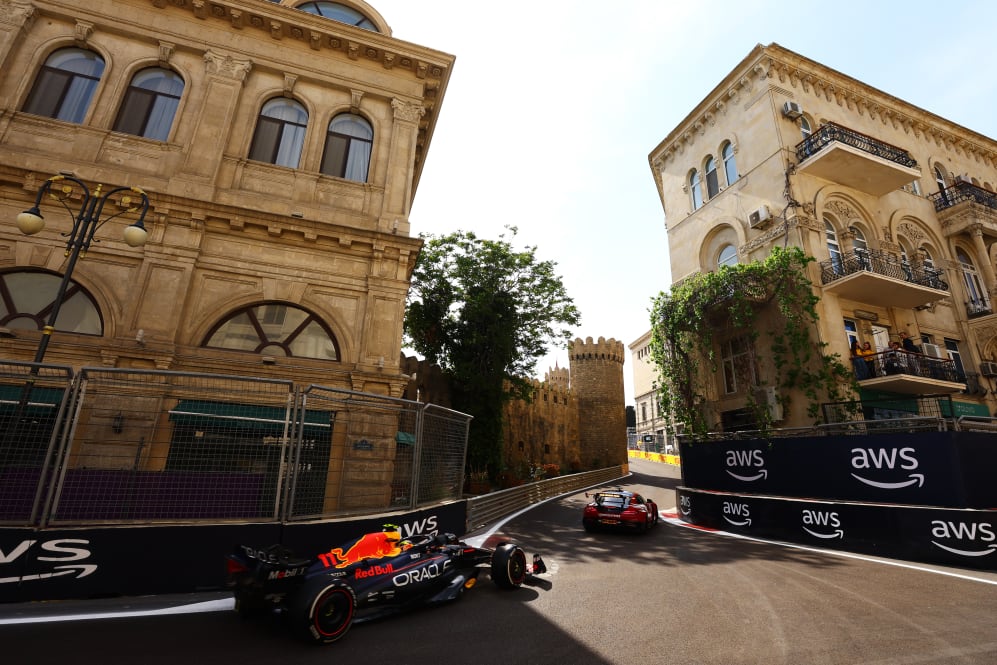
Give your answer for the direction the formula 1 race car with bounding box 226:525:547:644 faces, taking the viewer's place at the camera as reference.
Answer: facing away from the viewer and to the right of the viewer

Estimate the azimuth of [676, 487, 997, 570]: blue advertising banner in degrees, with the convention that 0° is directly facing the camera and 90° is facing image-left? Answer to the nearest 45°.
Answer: approximately 45°

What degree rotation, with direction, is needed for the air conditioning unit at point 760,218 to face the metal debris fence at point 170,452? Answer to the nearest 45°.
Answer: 0° — it already faces it

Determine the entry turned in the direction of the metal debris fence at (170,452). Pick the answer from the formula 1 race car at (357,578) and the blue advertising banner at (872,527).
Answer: the blue advertising banner

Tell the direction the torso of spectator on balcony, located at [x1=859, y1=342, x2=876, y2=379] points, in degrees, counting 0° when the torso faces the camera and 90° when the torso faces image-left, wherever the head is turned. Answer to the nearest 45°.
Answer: approximately 45°

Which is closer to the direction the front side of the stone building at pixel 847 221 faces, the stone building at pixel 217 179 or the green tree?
the stone building
